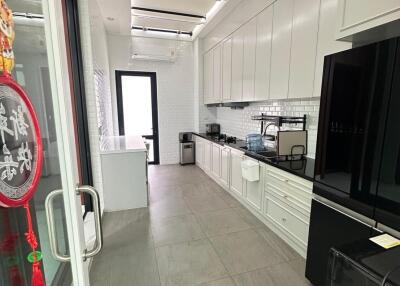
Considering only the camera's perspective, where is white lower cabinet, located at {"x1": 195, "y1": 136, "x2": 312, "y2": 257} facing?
facing the viewer and to the left of the viewer

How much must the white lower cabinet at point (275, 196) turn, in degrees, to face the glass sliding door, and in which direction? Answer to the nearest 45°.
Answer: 0° — it already faces it

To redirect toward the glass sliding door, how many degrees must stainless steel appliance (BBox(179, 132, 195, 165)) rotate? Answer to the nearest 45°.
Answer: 0° — it already faces it

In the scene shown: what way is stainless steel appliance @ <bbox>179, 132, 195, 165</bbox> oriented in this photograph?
toward the camera

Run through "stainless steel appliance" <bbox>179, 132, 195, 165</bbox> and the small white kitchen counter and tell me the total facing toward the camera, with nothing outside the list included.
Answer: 1

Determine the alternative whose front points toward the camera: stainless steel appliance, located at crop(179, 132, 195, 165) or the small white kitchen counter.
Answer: the stainless steel appliance

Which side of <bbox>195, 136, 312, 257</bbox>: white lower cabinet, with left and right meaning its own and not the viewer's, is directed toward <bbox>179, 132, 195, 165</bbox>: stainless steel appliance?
right

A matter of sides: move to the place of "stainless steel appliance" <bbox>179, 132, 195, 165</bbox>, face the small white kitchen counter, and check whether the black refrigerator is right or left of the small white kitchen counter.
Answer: left

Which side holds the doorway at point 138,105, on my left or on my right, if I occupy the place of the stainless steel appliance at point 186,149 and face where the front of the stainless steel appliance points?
on my right

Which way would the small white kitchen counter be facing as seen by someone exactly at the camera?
facing to the right of the viewer

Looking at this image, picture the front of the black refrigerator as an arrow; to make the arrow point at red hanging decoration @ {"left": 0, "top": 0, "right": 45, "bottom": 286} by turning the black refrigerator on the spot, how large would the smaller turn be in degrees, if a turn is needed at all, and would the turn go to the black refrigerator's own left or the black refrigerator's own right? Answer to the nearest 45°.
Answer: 0° — it already faces it

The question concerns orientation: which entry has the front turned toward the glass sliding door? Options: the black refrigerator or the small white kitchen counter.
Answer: the black refrigerator

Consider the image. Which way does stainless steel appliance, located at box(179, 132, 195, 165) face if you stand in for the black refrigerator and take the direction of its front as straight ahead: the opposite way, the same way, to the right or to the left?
to the left

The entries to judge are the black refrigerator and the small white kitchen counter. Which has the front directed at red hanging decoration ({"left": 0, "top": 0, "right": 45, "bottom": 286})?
the black refrigerator

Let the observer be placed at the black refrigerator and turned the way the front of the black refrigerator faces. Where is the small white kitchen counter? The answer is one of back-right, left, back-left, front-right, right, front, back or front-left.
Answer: front-right
